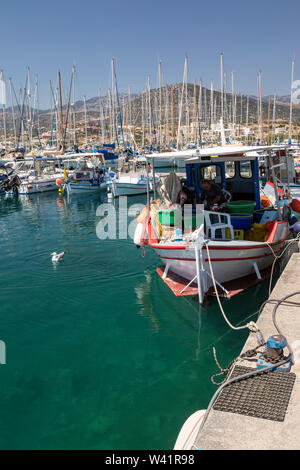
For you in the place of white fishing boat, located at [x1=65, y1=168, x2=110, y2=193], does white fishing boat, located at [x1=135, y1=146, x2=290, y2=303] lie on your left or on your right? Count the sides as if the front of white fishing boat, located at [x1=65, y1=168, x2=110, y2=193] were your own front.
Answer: on your left

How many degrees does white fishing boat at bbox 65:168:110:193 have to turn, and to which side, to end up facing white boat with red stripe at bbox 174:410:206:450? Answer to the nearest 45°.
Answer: approximately 45° to its left

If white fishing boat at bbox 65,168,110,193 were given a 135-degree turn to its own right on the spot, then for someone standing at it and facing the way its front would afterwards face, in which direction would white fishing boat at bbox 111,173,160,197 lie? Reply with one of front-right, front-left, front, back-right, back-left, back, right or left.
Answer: back-right

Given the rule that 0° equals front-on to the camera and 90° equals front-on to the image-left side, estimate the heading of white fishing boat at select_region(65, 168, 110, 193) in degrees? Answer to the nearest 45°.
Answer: approximately 45°

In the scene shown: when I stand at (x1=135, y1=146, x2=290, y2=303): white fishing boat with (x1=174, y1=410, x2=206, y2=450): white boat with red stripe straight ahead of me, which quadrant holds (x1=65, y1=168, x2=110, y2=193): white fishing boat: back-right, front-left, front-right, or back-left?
back-right
